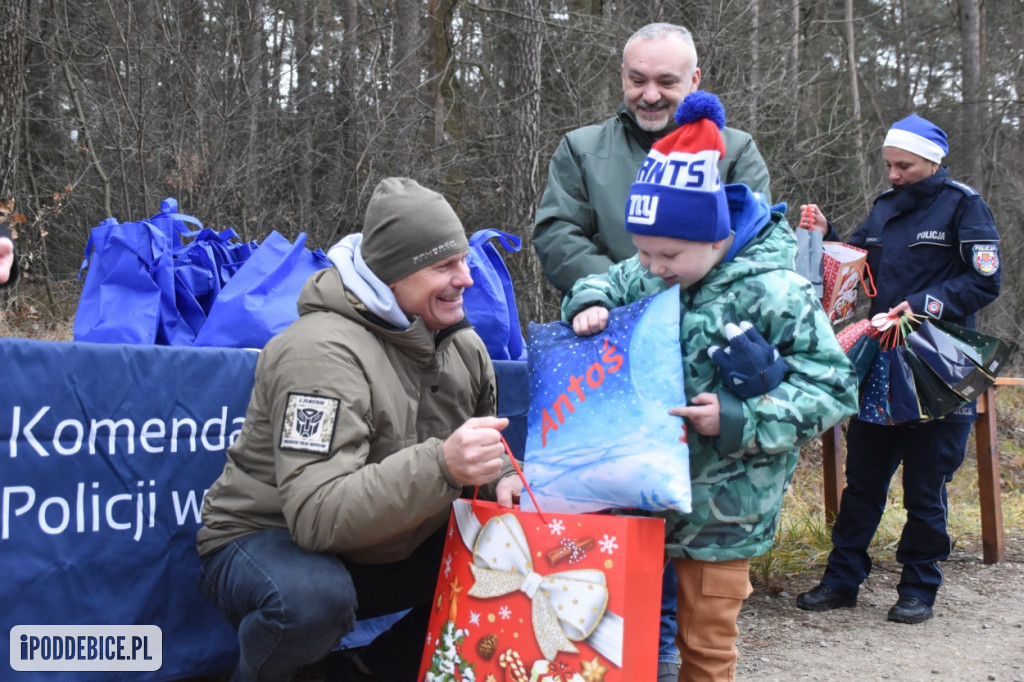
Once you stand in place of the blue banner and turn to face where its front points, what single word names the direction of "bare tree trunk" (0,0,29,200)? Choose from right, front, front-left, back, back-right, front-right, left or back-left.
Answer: back

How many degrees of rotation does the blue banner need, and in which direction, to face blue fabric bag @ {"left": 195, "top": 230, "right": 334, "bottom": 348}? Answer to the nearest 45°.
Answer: approximately 135° to its left

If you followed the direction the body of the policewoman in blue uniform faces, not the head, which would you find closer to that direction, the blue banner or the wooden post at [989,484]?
the blue banner

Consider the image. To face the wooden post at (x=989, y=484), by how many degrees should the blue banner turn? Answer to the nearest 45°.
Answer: approximately 90° to its left

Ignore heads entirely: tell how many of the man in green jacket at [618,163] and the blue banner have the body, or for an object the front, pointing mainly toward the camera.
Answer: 2

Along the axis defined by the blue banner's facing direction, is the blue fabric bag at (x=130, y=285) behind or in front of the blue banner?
behind

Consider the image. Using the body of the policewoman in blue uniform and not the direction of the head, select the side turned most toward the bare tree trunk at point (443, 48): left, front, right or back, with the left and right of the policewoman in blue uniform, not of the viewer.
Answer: right

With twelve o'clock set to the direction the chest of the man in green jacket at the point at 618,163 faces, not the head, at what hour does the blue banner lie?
The blue banner is roughly at 2 o'clock from the man in green jacket.

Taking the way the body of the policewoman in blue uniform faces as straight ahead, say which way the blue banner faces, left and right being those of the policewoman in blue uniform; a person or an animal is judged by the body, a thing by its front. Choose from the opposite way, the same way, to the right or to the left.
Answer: to the left

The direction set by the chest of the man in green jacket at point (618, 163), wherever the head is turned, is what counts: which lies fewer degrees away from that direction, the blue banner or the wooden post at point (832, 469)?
the blue banner

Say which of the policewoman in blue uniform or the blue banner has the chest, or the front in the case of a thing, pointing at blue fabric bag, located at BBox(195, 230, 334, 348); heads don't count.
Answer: the policewoman in blue uniform

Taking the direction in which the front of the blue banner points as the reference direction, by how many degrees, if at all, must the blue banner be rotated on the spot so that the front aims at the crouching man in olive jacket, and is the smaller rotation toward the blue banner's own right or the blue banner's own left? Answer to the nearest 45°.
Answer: approximately 45° to the blue banner's own left

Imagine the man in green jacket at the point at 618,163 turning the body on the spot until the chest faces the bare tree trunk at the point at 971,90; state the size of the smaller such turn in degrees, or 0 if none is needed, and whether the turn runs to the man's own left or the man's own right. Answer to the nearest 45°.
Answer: approximately 180°
